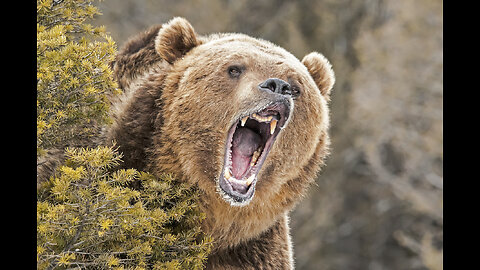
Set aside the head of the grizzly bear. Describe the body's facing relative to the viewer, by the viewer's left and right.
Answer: facing the viewer and to the right of the viewer
